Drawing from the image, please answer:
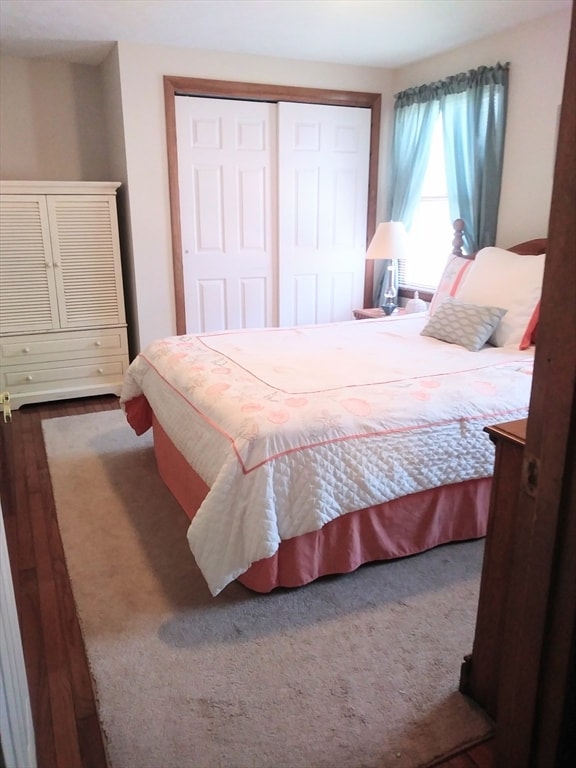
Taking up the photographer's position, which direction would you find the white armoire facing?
facing the viewer

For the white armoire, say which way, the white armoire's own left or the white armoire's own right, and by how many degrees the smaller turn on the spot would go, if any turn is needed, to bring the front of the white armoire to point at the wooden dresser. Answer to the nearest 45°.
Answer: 0° — it already faces it

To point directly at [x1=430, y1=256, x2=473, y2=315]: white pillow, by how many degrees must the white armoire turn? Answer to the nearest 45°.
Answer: approximately 45° to its left

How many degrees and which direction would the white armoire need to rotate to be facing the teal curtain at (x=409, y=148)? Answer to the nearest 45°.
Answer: approximately 90° to its left

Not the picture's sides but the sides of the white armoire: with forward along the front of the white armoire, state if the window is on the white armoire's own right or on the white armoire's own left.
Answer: on the white armoire's own left

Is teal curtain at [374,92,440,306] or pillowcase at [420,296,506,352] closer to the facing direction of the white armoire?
the pillowcase

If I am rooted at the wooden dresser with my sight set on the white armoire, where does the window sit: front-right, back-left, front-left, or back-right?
front-right

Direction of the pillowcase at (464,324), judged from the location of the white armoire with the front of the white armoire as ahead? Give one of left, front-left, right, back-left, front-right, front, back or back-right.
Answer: front-left

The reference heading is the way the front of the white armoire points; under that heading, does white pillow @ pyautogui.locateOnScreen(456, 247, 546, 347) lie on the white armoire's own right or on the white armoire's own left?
on the white armoire's own left

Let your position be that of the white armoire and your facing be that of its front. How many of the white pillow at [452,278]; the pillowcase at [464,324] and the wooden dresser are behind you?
0

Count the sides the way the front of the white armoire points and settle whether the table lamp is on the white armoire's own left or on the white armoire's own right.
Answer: on the white armoire's own left
